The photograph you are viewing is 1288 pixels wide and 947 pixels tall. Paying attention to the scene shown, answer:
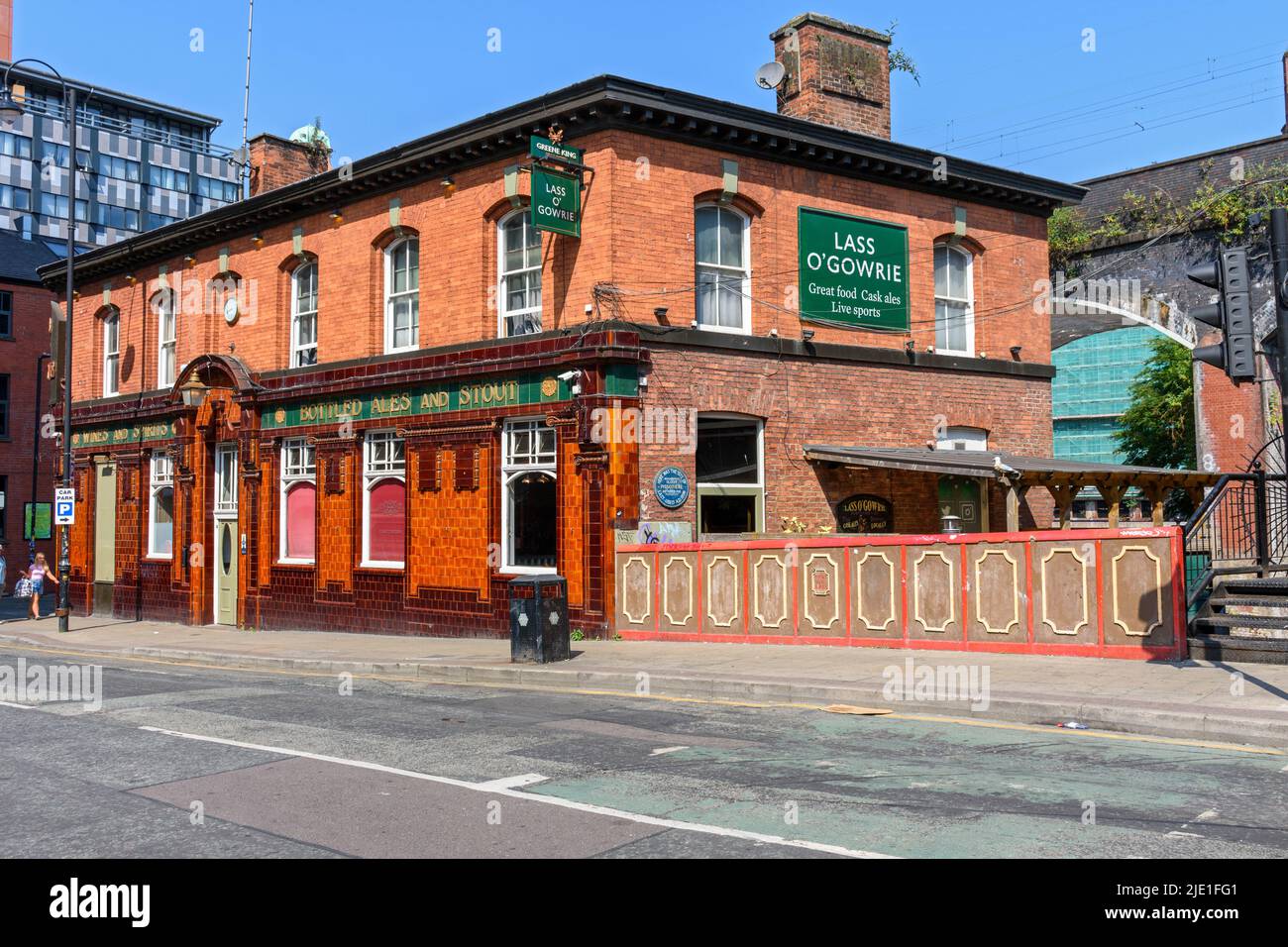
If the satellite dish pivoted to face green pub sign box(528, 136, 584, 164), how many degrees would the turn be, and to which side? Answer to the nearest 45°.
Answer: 0° — it already faces it

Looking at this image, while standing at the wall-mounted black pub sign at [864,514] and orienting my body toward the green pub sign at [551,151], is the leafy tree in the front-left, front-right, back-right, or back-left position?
back-right

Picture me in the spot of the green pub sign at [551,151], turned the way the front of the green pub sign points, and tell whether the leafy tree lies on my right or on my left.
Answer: on my left

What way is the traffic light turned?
to the viewer's left

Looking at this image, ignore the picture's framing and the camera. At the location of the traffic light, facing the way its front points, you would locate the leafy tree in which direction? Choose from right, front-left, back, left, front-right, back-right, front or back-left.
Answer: right

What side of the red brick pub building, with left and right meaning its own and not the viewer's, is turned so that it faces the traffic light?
left

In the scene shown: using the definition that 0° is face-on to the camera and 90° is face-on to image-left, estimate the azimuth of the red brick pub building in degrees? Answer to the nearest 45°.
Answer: approximately 45°

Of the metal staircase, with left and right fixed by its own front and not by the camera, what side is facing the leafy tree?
back
